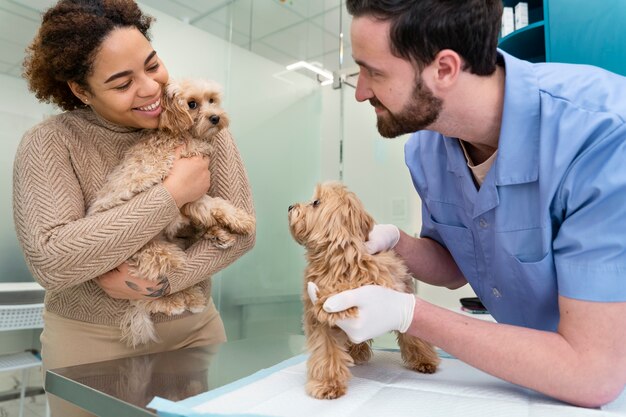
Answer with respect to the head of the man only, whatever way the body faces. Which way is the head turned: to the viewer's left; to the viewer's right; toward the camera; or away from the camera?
to the viewer's left

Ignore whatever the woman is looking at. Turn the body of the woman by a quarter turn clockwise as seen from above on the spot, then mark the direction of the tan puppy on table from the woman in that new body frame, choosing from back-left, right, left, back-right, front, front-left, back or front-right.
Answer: left

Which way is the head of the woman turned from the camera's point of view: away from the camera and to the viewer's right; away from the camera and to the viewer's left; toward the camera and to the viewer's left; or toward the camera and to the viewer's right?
toward the camera and to the viewer's right

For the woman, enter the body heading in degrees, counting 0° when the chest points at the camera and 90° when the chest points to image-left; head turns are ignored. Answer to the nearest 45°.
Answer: approximately 315°

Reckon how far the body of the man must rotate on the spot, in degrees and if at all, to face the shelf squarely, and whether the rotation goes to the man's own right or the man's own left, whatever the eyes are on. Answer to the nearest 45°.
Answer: approximately 135° to the man's own right

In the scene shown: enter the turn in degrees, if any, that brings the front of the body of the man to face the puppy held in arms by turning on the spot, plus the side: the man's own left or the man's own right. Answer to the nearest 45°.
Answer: approximately 45° to the man's own right

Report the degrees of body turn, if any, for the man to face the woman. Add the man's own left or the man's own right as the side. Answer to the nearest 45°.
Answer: approximately 45° to the man's own right
